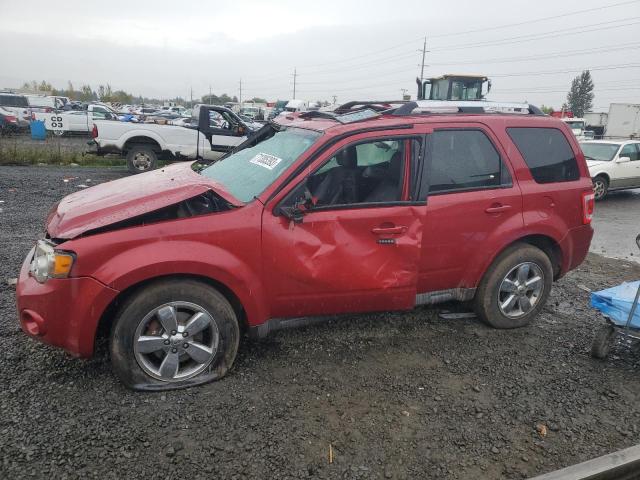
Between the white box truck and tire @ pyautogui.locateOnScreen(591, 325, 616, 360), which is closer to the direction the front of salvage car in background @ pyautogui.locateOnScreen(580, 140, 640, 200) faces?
the tire

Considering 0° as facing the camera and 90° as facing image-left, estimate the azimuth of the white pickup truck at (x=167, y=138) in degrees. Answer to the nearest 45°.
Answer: approximately 270°

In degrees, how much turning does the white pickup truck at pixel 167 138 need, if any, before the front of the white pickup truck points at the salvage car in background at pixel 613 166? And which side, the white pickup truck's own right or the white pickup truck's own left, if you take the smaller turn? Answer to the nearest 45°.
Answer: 0° — it already faces it

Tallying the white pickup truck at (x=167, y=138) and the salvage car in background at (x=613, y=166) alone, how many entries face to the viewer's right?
1

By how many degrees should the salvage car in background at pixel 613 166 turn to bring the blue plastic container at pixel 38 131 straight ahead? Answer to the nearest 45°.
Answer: approximately 45° to its right

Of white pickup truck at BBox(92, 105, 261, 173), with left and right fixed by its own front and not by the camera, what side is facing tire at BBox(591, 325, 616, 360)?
right

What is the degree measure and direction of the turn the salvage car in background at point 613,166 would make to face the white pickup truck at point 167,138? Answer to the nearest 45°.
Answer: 0° — it already faces it

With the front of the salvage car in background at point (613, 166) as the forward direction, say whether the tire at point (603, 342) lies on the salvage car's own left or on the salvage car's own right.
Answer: on the salvage car's own left

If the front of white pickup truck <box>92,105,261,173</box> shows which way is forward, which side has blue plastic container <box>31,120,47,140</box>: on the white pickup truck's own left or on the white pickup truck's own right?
on the white pickup truck's own left

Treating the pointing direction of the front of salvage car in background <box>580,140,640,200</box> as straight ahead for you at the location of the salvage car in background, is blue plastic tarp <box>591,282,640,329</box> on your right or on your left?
on your left

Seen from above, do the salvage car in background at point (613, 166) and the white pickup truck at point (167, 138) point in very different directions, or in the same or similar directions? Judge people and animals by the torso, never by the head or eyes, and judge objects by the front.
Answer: very different directions

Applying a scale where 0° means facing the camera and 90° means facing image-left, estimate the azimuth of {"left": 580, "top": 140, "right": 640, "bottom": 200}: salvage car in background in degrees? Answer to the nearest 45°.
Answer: approximately 45°

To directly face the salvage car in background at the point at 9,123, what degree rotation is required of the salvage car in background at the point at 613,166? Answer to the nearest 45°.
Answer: approximately 45° to its right
